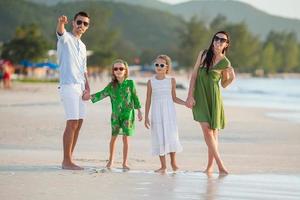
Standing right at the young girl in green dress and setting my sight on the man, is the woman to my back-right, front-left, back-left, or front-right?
back-left

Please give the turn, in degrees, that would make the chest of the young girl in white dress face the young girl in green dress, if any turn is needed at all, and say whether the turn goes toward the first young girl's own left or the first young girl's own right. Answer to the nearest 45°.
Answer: approximately 90° to the first young girl's own right

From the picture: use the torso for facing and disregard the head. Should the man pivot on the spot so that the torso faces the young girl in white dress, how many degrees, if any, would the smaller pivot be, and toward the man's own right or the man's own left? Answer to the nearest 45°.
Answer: approximately 45° to the man's own left

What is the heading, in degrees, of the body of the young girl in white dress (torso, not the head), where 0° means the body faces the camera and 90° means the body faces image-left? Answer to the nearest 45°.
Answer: approximately 0°

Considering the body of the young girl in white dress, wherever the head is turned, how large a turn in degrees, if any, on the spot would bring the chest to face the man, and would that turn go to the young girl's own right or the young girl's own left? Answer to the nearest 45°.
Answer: approximately 90° to the young girl's own right

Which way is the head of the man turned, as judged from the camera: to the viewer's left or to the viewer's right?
to the viewer's right

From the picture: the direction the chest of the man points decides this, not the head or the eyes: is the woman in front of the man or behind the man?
in front

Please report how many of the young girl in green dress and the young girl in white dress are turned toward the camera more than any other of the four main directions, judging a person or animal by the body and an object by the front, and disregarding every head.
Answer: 2

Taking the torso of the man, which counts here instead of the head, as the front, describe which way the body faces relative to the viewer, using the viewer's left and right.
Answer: facing the viewer and to the right of the viewer

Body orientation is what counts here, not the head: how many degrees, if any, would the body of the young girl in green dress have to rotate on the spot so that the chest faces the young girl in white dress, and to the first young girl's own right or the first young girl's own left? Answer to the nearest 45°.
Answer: approximately 90° to the first young girl's own left
